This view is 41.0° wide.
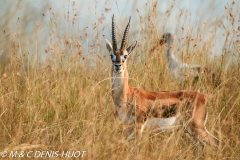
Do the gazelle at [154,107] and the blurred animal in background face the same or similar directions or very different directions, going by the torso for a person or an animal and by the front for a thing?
same or similar directions

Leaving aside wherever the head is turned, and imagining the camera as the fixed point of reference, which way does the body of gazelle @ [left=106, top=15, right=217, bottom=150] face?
to the viewer's left

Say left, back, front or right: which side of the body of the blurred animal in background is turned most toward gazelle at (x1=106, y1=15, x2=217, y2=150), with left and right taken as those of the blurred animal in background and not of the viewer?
left

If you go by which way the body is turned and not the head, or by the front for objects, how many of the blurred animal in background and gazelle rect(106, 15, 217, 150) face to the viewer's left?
2

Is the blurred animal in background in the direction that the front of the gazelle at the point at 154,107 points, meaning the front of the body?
no

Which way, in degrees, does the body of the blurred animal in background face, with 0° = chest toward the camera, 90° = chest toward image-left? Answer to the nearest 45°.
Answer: approximately 90°
